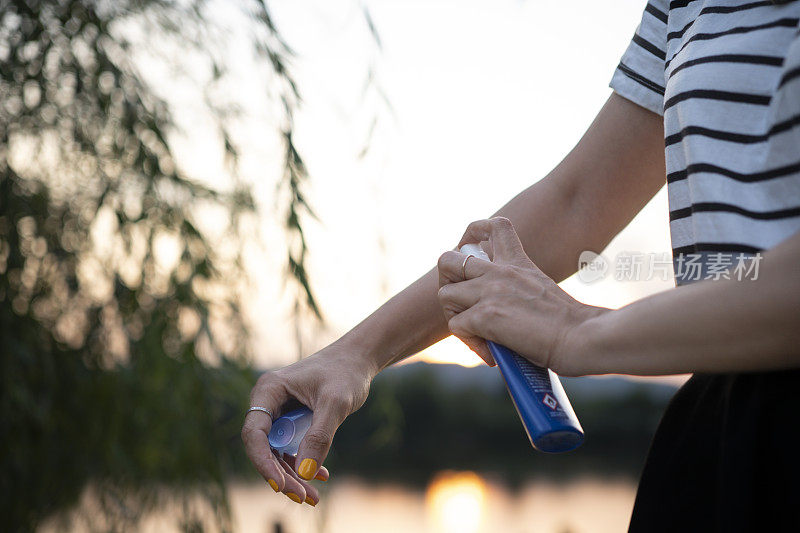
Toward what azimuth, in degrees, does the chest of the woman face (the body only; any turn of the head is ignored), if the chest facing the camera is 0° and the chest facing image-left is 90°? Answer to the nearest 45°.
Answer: approximately 45°
